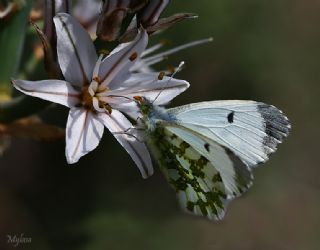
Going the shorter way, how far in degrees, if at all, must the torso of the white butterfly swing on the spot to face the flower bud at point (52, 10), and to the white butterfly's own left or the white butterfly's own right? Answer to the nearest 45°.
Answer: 0° — it already faces it

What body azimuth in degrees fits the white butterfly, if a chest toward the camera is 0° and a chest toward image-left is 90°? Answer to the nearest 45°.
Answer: approximately 90°

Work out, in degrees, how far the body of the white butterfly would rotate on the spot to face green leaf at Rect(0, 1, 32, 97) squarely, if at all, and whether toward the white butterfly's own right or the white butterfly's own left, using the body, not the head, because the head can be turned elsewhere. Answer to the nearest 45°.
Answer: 0° — it already faces it
